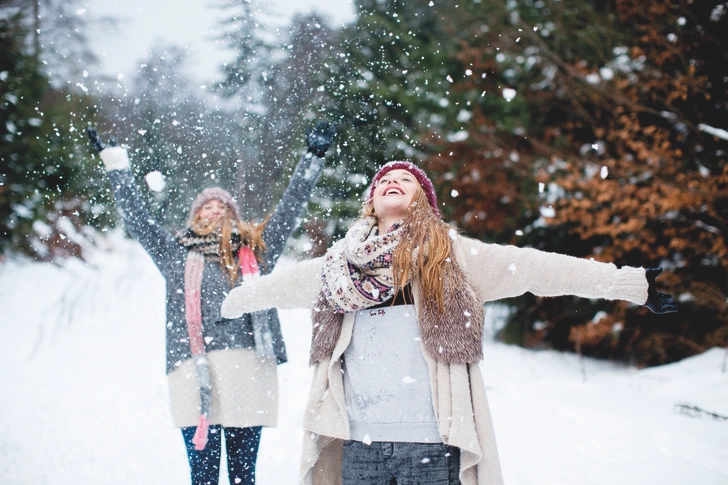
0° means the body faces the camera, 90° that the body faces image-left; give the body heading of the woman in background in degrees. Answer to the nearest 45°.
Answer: approximately 0°

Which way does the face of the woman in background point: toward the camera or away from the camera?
toward the camera

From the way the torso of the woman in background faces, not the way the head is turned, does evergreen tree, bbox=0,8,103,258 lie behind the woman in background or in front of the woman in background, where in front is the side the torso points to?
behind
